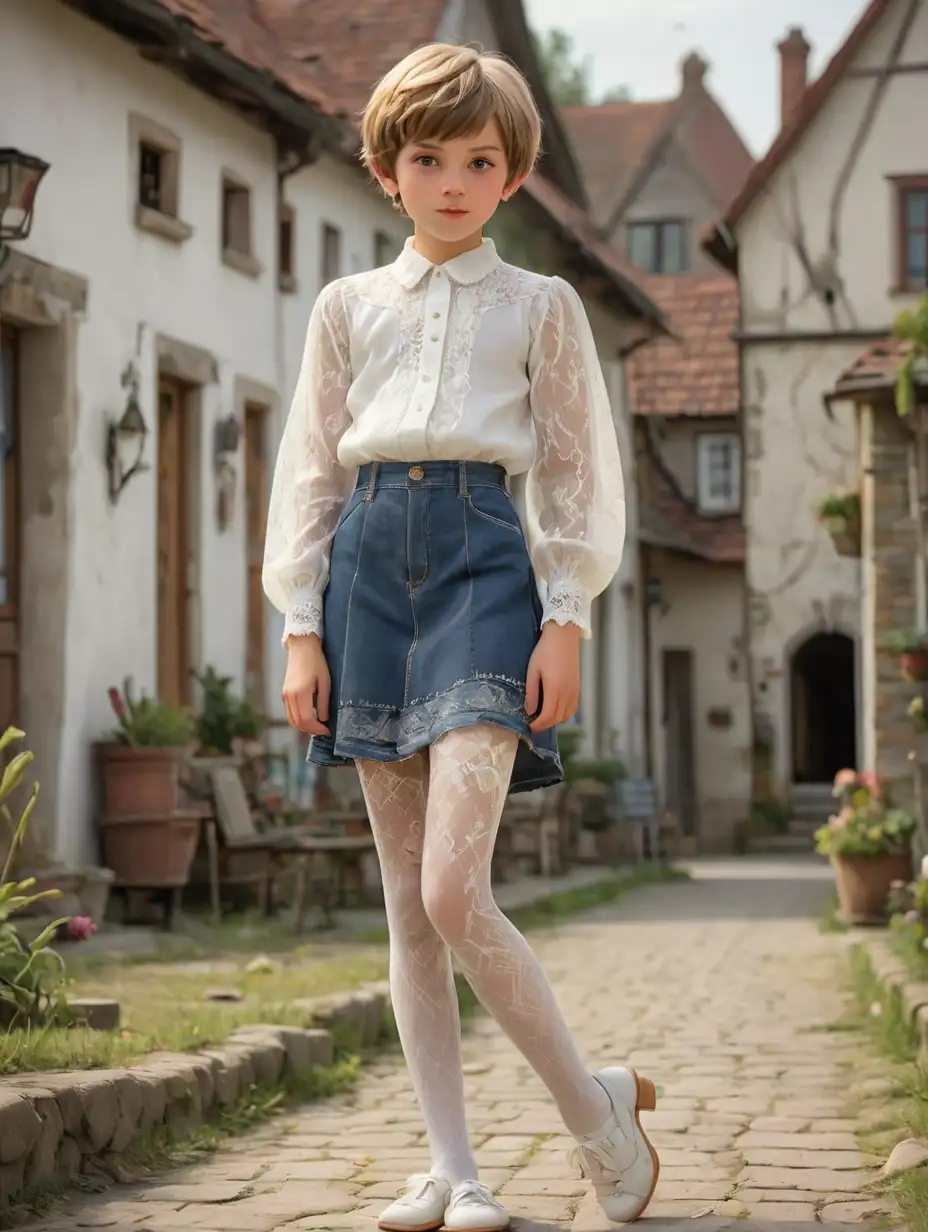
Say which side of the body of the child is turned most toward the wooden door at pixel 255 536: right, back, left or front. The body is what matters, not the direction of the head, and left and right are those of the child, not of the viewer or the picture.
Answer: back

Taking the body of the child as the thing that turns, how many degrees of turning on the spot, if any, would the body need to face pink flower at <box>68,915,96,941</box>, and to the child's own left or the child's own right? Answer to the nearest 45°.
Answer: approximately 135° to the child's own right

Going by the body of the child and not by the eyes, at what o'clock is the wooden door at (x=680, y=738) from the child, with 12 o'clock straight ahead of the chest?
The wooden door is roughly at 6 o'clock from the child.

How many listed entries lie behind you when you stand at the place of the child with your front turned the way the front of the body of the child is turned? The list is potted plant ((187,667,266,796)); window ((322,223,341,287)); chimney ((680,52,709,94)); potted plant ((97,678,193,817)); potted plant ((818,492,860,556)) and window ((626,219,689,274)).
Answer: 6

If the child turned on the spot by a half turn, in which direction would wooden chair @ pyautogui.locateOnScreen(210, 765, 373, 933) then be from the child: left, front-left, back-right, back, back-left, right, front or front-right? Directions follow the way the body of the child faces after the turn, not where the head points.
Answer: front

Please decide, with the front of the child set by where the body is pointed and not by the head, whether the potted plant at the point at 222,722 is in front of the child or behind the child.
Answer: behind

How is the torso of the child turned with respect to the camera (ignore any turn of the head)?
toward the camera

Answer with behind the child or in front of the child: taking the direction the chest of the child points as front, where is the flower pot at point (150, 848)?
behind

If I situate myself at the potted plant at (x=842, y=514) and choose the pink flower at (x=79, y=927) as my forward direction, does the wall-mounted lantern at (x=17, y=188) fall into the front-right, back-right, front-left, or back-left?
front-right

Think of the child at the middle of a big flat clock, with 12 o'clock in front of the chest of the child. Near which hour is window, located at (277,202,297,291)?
The window is roughly at 6 o'clock from the child.

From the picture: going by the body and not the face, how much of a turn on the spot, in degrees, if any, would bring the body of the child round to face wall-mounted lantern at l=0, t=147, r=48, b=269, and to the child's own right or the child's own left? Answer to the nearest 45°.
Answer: approximately 180°

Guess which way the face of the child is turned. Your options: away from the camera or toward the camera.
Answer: toward the camera

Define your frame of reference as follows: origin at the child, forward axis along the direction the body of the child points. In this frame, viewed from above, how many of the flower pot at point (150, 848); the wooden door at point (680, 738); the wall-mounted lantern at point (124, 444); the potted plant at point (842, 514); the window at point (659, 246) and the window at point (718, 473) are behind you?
6
